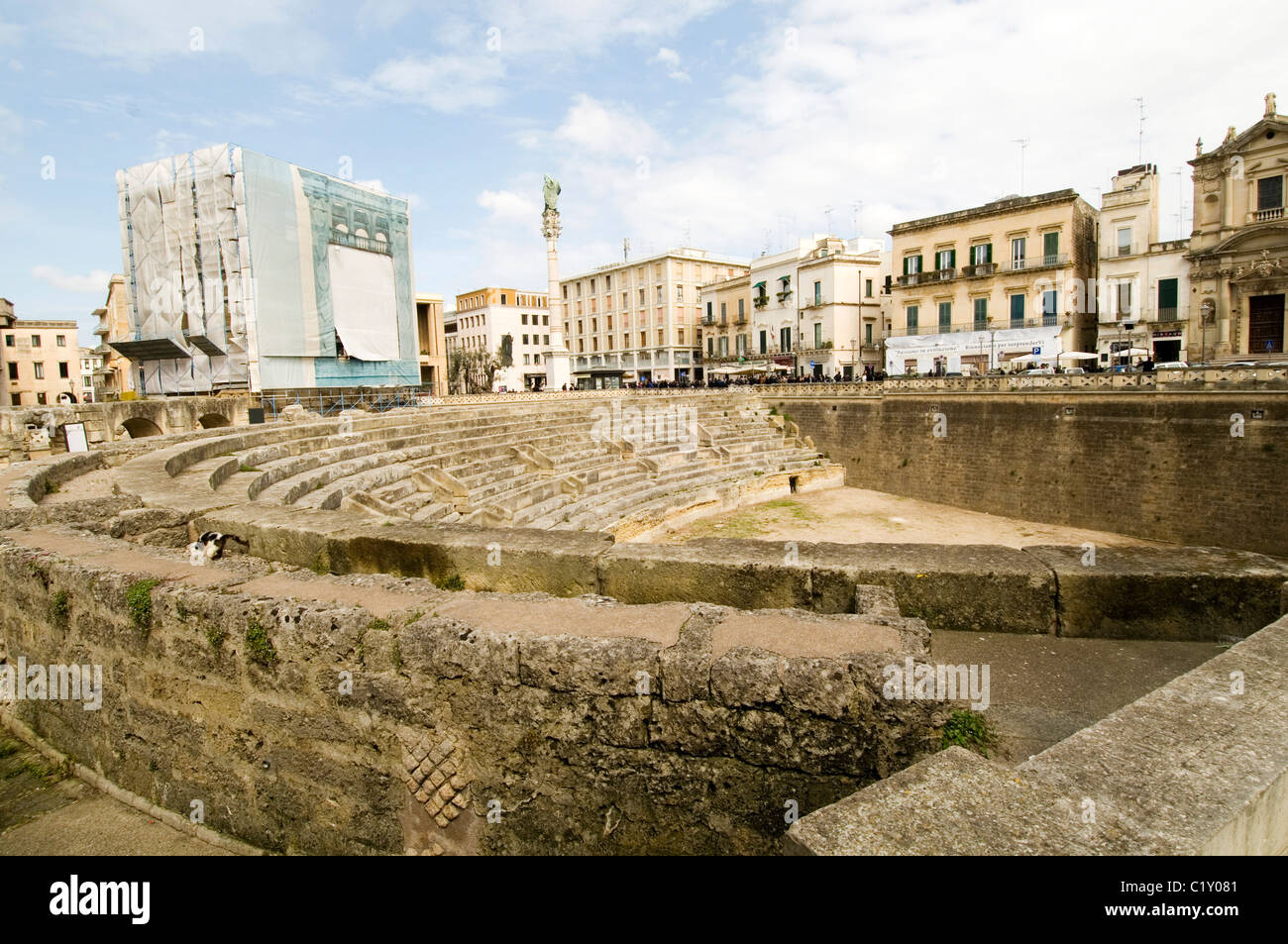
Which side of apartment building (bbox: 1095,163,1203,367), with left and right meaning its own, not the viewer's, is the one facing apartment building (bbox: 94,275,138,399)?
right

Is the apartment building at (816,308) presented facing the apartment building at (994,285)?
no

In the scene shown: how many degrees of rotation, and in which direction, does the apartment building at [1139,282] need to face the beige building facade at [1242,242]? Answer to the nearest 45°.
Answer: approximately 45° to its left

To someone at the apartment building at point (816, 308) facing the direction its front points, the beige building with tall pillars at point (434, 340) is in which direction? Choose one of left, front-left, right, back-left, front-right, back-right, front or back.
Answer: front-right

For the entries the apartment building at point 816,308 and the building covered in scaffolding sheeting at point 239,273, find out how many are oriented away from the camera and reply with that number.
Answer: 0

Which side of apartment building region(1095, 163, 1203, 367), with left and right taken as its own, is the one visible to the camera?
front

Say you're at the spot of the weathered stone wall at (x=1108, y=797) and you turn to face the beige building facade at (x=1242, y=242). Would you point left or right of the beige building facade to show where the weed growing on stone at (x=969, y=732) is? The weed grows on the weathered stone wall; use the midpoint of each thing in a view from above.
left

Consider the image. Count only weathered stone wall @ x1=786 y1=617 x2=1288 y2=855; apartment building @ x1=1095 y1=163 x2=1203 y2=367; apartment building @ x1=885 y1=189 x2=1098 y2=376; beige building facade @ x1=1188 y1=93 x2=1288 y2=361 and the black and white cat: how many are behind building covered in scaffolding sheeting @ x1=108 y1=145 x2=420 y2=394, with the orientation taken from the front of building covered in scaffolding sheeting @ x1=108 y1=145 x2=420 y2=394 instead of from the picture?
0

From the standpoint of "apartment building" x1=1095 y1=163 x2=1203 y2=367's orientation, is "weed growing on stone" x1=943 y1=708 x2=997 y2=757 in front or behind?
in front

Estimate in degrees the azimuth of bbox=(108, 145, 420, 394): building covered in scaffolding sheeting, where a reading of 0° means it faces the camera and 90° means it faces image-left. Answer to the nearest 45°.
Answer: approximately 315°

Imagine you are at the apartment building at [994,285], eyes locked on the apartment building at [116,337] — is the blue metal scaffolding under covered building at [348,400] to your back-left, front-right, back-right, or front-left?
front-left

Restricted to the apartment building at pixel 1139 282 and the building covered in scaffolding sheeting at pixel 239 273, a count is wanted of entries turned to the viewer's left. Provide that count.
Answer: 0

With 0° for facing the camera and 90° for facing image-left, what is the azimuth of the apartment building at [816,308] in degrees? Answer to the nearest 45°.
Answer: approximately 45°
